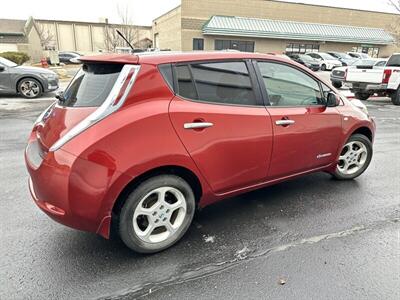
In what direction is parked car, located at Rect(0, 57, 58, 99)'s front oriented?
to the viewer's right

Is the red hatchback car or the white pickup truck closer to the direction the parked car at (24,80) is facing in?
the white pickup truck

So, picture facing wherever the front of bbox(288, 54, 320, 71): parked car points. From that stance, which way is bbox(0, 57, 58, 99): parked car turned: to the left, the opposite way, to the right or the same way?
to the left

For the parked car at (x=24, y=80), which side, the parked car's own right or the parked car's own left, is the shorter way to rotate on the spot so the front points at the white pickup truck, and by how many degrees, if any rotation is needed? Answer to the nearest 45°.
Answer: approximately 45° to the parked car's own right

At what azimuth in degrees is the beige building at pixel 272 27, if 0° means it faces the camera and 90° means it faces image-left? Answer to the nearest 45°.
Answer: approximately 315°

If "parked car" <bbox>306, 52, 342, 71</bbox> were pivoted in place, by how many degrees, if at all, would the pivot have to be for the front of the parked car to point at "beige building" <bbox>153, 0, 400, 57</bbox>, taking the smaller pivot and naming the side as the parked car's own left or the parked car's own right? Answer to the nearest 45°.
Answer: approximately 180°

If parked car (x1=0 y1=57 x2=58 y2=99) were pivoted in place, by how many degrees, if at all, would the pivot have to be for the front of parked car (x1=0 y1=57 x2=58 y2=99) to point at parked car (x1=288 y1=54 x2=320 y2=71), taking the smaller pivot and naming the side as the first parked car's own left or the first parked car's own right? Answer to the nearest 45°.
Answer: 0° — it already faces it

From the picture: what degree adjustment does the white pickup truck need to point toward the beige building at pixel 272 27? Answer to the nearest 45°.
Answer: approximately 90° to its left

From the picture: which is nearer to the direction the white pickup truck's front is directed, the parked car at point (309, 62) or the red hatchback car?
the parked car
